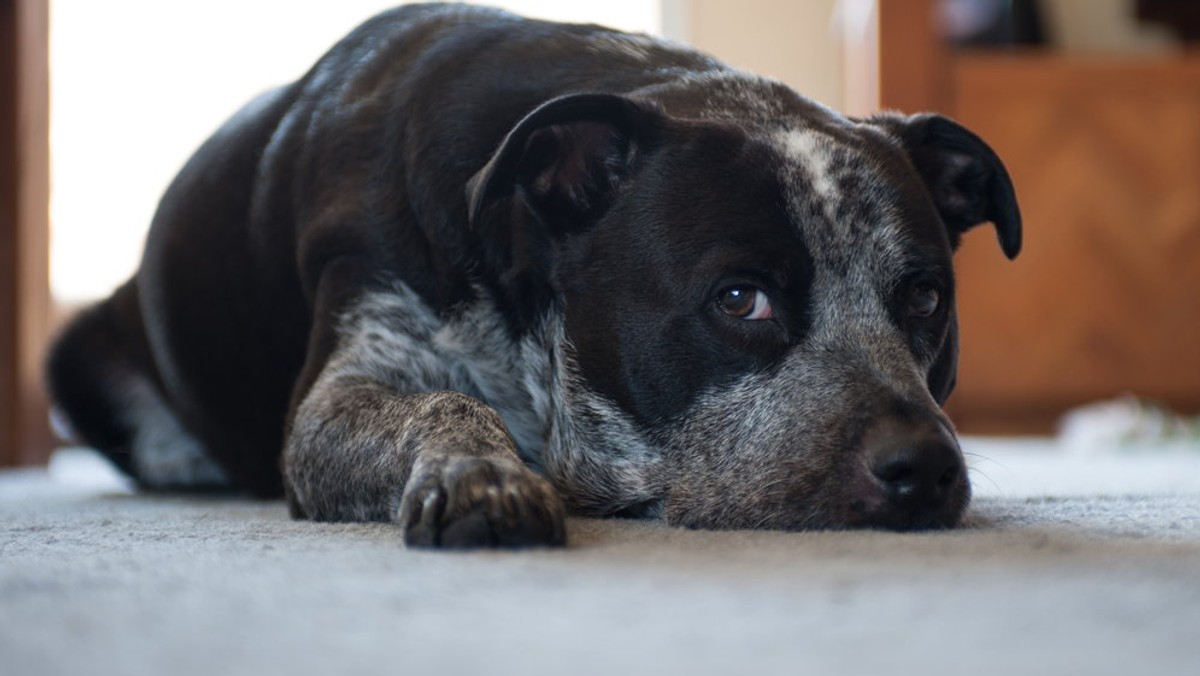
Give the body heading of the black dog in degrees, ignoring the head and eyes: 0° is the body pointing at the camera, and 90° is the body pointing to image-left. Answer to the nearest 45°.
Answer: approximately 315°

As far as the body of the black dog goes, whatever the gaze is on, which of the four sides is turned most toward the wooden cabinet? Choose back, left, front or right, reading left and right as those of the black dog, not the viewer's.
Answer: left
